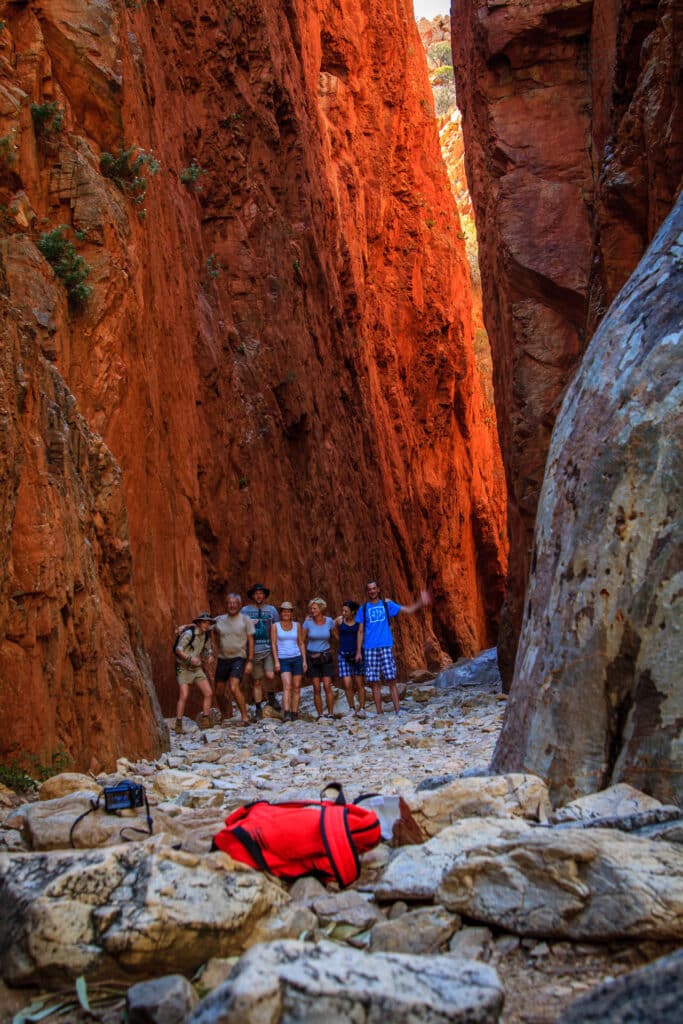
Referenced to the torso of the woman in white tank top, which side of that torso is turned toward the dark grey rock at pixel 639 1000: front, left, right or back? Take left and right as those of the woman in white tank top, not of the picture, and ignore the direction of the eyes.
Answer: front

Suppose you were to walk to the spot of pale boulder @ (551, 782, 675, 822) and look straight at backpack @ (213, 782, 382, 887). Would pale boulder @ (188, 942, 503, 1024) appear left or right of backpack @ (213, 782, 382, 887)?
left

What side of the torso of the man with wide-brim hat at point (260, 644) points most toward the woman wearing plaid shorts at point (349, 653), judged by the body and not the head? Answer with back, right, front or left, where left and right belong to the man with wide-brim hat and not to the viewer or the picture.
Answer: left

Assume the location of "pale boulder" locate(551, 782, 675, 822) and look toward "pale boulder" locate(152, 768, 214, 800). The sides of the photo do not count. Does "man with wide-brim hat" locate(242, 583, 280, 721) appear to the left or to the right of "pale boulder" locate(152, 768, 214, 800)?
right

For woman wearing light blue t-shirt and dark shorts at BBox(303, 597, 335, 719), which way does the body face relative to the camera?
toward the camera

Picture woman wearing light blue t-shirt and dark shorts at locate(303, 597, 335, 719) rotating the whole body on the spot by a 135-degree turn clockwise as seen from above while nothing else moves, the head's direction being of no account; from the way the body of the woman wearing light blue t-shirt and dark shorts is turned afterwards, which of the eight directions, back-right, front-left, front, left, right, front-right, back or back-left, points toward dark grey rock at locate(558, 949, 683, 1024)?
back-left

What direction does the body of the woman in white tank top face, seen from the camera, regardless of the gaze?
toward the camera

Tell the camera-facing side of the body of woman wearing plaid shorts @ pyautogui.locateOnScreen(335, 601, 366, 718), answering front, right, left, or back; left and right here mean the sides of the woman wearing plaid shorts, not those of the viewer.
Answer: front

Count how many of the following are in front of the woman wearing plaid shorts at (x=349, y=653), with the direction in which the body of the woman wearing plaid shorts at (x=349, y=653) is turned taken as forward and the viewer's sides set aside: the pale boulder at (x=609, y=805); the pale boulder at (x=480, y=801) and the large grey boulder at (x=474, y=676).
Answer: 2
